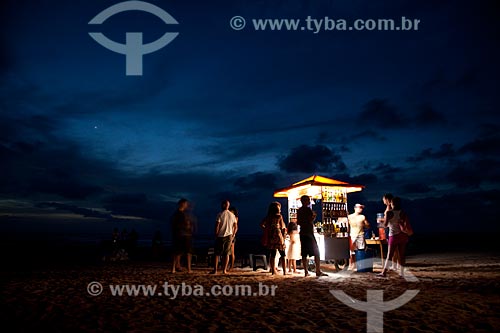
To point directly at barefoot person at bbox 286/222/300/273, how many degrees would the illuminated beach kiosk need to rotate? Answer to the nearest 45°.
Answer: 0° — it already faces them

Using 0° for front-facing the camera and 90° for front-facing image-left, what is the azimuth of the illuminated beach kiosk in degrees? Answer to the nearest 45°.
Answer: approximately 45°

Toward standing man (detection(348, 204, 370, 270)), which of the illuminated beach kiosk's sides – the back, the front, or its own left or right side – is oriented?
left

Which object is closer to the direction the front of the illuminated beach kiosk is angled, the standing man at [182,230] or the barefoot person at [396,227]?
the standing man

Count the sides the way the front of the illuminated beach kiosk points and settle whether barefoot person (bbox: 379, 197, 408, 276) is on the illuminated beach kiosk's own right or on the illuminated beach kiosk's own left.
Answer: on the illuminated beach kiosk's own left

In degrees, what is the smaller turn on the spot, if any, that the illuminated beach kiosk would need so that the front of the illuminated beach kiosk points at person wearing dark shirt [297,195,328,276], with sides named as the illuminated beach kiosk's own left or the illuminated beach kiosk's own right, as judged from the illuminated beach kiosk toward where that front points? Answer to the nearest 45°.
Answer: approximately 45° to the illuminated beach kiosk's own left
